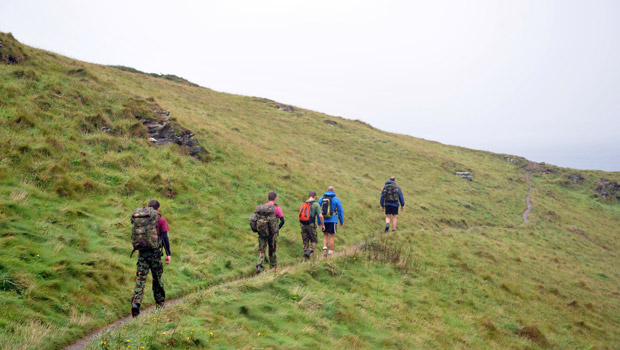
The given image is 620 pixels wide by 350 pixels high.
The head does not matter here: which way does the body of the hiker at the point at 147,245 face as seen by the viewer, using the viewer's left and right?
facing away from the viewer and to the right of the viewer

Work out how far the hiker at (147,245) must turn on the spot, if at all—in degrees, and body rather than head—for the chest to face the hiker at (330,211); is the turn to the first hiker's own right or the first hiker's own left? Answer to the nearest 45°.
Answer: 0° — they already face them

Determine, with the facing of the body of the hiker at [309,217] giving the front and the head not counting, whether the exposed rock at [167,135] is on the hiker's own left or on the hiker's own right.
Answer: on the hiker's own left

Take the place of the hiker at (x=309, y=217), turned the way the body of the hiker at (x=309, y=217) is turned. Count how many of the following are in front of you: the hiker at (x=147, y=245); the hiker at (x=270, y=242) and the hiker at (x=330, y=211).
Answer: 1

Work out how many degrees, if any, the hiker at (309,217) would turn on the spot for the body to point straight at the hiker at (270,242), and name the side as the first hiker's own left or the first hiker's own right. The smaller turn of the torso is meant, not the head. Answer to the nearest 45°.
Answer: approximately 180°

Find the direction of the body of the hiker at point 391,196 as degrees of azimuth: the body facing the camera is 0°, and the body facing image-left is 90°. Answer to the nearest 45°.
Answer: approximately 180°

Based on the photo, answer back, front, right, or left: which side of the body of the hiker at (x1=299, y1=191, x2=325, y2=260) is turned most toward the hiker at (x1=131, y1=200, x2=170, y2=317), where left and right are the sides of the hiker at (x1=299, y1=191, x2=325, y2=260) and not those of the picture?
back

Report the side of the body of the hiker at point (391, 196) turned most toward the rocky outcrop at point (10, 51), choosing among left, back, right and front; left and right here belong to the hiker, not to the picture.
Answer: left

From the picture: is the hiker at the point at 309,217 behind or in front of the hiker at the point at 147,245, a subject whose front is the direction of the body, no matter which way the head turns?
in front

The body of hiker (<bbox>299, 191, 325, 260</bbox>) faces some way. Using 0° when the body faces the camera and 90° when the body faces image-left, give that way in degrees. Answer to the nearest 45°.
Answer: approximately 225°

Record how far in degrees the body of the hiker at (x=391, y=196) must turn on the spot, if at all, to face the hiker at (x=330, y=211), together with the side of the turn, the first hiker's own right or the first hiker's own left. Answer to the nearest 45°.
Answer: approximately 180°
